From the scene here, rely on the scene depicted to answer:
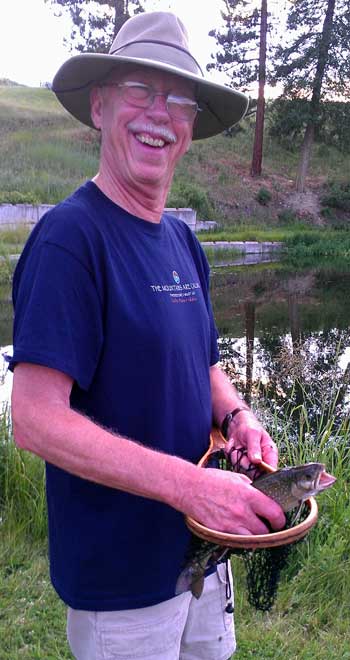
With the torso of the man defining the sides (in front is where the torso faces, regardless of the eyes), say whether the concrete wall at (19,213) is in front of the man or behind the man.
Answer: behind

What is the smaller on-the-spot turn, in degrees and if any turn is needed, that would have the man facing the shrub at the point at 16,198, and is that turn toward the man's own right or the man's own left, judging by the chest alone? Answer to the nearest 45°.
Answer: approximately 135° to the man's own left

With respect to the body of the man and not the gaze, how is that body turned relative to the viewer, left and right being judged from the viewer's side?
facing the viewer and to the right of the viewer

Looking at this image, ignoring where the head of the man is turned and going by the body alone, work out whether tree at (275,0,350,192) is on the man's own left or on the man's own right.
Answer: on the man's own left

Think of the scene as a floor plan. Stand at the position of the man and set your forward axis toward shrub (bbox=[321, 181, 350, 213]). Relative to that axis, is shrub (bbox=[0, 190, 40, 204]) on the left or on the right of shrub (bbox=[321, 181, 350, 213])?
left

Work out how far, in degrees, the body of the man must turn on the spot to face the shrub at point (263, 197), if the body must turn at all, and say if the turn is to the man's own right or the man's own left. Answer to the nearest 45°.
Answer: approximately 135° to the man's own left

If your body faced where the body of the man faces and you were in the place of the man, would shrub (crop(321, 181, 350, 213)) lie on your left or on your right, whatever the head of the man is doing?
on your left
